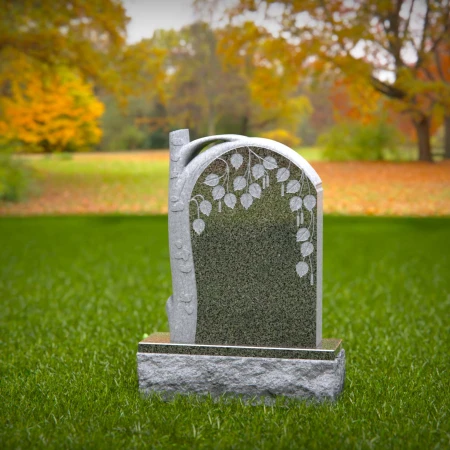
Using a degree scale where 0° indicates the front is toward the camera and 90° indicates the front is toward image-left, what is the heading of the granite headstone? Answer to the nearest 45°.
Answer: approximately 0°

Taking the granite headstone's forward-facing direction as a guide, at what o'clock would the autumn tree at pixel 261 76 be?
The autumn tree is roughly at 6 o'clock from the granite headstone.

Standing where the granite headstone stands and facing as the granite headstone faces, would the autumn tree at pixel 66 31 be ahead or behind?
behind

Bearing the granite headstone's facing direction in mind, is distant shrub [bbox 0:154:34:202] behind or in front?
behind

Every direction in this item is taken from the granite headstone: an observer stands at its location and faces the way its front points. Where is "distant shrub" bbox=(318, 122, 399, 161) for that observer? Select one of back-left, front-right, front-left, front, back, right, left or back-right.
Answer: back

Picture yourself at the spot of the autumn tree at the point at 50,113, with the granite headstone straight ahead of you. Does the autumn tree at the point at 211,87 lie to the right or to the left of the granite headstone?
left

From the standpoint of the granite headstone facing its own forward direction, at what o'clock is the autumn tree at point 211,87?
The autumn tree is roughly at 6 o'clock from the granite headstone.

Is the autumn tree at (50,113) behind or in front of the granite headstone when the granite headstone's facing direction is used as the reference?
behind
